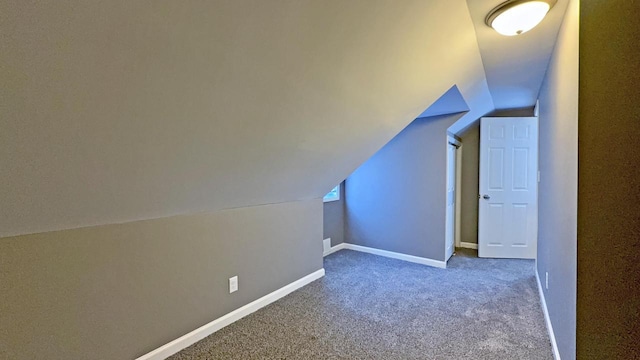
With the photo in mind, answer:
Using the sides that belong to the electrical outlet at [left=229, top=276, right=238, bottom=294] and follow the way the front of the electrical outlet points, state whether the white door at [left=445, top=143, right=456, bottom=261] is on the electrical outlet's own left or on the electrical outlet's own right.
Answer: on the electrical outlet's own left

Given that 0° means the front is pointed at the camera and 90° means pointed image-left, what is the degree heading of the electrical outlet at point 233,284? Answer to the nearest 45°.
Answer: approximately 315°

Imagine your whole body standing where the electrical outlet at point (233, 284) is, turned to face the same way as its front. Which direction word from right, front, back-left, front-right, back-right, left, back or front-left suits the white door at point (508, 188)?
front-left

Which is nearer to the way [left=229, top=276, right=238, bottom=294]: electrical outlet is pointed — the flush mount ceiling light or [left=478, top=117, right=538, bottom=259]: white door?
the flush mount ceiling light

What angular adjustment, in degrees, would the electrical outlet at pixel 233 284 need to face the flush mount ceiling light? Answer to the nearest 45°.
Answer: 0° — it already faces it
